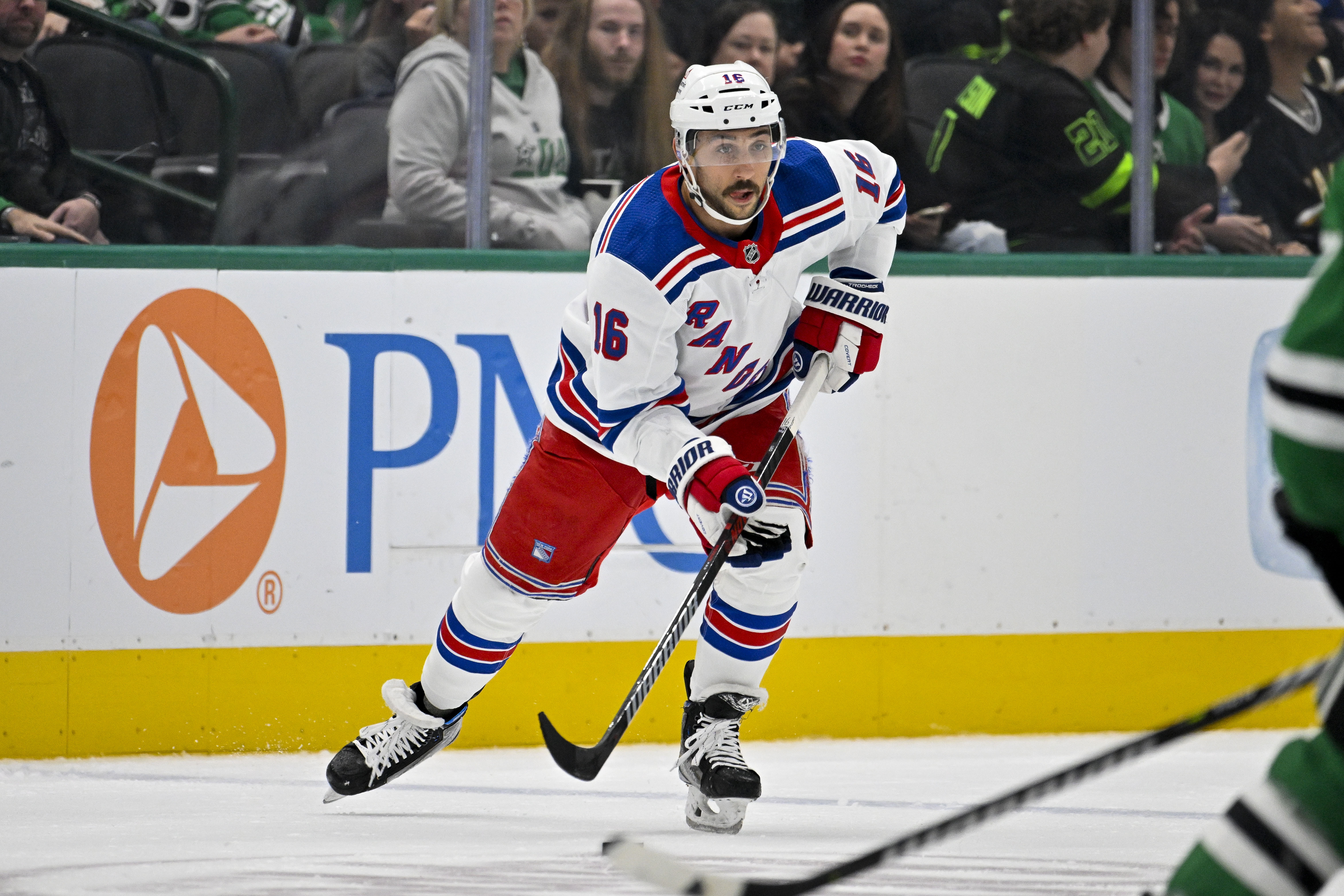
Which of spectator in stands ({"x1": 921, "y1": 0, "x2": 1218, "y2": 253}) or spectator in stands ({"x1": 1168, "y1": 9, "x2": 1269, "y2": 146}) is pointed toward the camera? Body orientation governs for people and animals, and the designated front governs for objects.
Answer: spectator in stands ({"x1": 1168, "y1": 9, "x2": 1269, "y2": 146})

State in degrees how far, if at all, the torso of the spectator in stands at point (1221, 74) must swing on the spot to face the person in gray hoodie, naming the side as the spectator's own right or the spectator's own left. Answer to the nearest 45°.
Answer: approximately 45° to the spectator's own right

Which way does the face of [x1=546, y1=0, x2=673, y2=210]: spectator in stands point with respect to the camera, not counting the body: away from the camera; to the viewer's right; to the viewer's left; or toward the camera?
toward the camera

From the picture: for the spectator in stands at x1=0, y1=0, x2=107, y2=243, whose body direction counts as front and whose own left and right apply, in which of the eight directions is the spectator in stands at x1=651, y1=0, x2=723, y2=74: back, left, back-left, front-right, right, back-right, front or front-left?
front-left

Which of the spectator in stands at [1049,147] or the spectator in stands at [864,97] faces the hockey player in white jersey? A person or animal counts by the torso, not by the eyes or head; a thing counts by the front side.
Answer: the spectator in stands at [864,97]

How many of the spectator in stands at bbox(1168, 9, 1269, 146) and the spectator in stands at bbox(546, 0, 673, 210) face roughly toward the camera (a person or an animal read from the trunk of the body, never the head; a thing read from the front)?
2

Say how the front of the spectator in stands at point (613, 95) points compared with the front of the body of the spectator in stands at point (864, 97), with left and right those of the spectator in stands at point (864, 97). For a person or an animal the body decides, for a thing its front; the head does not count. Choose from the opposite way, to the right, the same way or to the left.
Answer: the same way

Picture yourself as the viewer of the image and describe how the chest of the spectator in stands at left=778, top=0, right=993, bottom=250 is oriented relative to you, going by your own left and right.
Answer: facing the viewer

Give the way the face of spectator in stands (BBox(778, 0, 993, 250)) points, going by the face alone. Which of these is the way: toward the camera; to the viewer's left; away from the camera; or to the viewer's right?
toward the camera

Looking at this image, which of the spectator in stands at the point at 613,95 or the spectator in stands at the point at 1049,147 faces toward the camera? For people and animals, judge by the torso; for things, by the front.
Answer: the spectator in stands at the point at 613,95

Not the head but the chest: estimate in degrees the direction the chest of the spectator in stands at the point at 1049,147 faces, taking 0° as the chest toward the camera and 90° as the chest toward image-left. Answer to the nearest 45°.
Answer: approximately 225°

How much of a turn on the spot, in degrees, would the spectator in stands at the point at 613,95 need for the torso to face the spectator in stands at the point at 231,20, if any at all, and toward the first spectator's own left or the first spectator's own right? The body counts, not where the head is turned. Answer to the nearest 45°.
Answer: approximately 90° to the first spectator's own right

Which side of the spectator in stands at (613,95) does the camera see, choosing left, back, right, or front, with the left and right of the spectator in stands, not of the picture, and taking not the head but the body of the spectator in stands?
front

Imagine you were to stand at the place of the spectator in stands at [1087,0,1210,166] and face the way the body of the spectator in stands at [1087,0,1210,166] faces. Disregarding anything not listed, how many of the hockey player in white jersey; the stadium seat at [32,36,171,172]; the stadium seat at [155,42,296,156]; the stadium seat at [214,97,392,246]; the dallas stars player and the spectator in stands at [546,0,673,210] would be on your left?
0

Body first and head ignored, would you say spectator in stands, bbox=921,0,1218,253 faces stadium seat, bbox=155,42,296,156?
no

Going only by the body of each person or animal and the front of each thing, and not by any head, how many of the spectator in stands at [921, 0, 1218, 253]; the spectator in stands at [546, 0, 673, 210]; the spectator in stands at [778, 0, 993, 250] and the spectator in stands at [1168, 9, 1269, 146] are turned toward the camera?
3

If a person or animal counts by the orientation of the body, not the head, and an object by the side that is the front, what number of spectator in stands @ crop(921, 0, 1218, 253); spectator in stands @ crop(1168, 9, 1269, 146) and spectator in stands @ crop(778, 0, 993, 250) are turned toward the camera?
2

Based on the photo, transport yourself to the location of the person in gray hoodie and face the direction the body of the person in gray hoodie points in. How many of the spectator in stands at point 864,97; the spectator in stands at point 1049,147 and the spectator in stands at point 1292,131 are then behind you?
0

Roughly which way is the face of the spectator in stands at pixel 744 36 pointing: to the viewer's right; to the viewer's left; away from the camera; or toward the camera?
toward the camera
